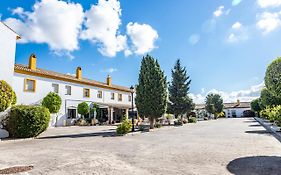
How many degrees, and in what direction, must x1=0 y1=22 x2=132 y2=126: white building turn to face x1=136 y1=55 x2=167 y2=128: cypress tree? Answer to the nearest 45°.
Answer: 0° — it already faces it

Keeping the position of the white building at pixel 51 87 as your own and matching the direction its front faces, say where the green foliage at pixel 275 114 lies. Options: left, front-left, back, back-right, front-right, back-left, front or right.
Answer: front

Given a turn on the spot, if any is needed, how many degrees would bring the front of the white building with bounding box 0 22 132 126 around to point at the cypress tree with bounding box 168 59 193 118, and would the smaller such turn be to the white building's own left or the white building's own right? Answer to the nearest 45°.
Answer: approximately 45° to the white building's own left

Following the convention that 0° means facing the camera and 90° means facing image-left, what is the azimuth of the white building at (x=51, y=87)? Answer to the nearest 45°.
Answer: approximately 315°

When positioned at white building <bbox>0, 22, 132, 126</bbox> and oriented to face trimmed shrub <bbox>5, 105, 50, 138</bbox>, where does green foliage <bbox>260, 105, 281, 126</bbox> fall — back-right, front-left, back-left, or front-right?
front-left

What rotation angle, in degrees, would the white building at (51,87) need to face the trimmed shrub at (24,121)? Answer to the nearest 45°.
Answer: approximately 45° to its right
